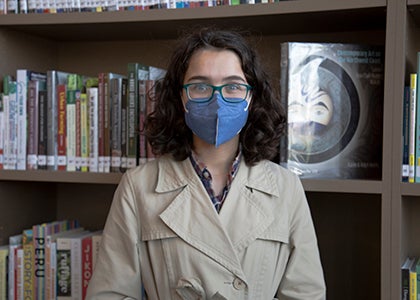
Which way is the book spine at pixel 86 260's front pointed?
toward the camera

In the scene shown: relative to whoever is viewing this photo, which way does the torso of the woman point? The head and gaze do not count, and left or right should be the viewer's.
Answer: facing the viewer

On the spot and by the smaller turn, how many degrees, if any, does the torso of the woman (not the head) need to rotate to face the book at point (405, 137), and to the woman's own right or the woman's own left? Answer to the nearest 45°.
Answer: approximately 90° to the woman's own left

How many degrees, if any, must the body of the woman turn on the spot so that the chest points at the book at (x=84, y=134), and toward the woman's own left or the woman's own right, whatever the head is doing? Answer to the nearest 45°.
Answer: approximately 135° to the woman's own right
